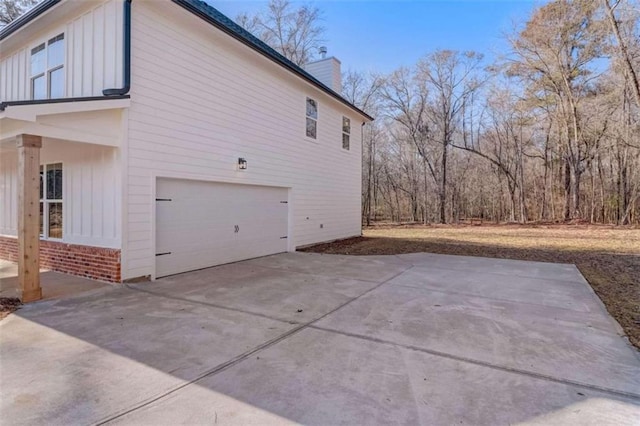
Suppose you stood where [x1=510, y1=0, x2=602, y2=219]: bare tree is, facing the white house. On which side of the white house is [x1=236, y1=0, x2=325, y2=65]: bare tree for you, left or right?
right

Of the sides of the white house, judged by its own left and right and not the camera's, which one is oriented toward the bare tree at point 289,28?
back

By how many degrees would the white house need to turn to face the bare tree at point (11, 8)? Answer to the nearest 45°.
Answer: approximately 90° to its right

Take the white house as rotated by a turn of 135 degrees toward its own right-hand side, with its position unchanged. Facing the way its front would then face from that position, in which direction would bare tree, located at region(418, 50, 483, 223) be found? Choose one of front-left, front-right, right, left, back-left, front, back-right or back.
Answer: front-right

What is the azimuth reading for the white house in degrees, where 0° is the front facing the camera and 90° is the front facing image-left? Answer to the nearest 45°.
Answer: approximately 45°

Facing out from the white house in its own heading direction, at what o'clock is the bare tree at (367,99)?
The bare tree is roughly at 6 o'clock from the white house.

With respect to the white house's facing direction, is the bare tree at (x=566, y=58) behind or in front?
behind
